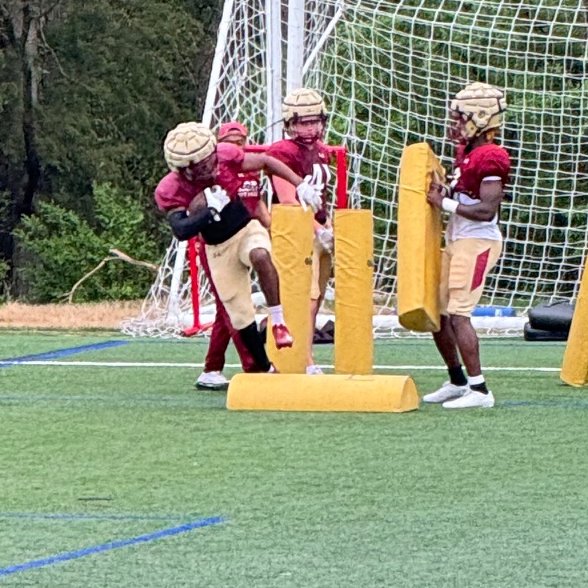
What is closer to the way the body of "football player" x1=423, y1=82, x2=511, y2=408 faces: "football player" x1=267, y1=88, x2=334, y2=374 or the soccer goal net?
the football player

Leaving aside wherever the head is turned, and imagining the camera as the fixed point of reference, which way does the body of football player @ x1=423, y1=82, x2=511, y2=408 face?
to the viewer's left

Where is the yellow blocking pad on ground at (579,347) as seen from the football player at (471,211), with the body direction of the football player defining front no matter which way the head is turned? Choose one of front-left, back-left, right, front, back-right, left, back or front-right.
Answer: back-right

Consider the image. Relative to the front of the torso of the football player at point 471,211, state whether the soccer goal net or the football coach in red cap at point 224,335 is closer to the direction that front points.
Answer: the football coach in red cap

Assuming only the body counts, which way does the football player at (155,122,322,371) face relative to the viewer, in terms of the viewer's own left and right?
facing the viewer

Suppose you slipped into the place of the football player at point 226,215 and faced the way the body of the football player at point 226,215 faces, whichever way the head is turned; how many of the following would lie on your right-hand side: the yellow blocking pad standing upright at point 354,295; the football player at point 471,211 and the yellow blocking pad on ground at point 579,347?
0

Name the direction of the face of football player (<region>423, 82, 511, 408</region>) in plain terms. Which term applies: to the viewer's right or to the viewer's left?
to the viewer's left

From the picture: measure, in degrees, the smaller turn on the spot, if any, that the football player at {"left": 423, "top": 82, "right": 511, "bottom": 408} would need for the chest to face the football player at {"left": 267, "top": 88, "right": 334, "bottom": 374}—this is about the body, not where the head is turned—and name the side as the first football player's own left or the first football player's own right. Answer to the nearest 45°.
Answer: approximately 45° to the first football player's own right

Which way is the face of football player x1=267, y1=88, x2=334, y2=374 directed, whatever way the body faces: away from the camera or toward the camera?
toward the camera
